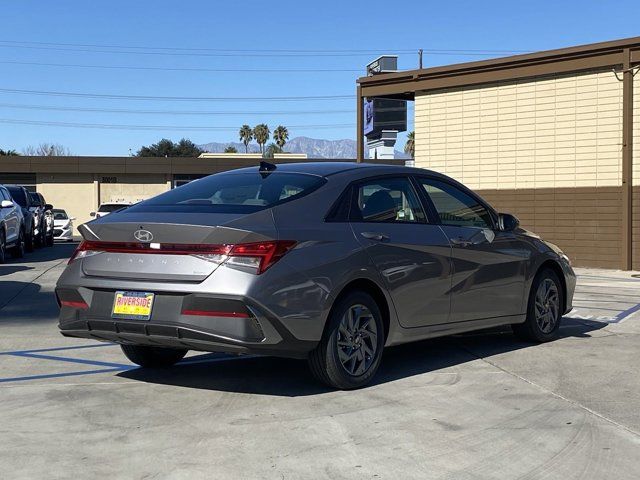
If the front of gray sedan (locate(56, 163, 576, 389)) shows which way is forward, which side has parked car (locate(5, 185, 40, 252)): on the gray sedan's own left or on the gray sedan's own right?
on the gray sedan's own left

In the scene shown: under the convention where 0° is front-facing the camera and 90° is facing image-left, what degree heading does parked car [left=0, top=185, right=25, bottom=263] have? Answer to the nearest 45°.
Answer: approximately 315°

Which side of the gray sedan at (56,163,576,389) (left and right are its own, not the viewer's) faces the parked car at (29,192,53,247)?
left

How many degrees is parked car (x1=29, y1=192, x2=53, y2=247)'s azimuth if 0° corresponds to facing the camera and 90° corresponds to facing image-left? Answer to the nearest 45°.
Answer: approximately 315°

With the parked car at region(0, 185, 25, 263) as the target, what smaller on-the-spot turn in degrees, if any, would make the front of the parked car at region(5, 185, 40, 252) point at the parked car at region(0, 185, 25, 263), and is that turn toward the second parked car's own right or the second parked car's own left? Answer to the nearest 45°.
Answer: approximately 45° to the second parked car's own right

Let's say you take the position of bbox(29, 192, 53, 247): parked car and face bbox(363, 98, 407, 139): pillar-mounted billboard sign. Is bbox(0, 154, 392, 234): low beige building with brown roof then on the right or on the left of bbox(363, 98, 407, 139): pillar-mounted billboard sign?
left

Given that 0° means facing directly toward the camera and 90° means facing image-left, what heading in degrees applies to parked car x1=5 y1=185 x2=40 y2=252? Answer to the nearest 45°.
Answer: approximately 315°
